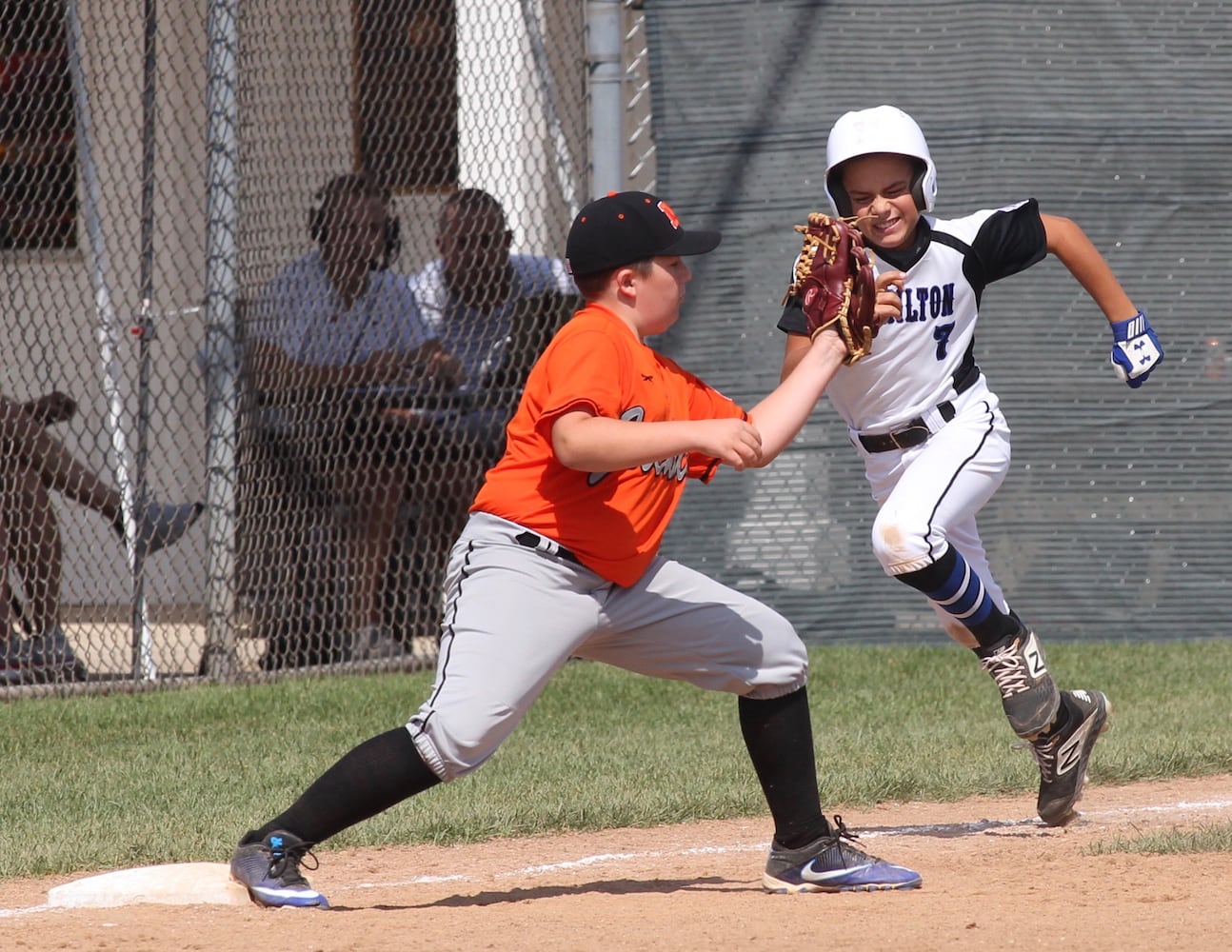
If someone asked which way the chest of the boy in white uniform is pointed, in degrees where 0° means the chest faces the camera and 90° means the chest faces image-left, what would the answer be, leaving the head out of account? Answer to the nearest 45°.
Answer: approximately 45°

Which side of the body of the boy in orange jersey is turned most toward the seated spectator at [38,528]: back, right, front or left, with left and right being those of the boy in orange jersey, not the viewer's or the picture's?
back

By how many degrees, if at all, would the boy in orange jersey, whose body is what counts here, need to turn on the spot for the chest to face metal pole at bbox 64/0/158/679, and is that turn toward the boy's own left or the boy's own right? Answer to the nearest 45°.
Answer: approximately 180°

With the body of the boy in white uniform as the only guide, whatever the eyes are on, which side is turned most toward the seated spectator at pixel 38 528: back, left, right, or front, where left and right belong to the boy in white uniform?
right

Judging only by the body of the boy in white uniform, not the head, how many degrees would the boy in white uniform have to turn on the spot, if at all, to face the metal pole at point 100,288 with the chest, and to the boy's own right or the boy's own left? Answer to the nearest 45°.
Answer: approximately 90° to the boy's own right

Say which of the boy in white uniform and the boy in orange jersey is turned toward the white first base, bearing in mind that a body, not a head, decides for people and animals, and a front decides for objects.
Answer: the boy in white uniform

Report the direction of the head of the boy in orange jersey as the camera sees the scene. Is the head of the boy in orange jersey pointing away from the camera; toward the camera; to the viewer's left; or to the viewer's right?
to the viewer's right

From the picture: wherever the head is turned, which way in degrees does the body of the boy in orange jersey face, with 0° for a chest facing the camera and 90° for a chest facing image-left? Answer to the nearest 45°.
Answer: approximately 315°

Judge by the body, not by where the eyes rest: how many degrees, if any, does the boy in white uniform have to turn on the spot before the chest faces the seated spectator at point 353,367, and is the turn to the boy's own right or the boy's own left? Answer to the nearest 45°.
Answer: approximately 90° to the boy's own right
